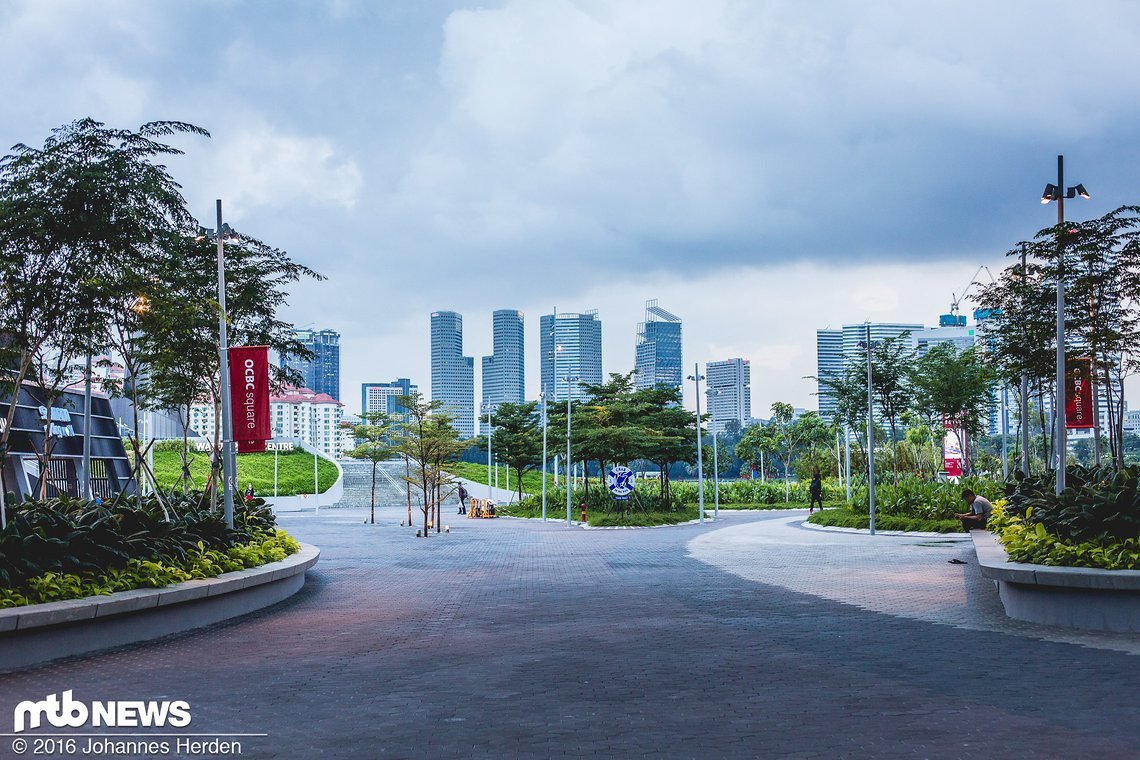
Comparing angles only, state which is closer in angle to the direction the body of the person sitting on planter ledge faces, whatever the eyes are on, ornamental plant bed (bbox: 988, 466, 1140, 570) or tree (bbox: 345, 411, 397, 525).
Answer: the tree

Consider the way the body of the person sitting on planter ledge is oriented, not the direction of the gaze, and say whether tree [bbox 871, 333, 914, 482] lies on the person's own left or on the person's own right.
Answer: on the person's own right

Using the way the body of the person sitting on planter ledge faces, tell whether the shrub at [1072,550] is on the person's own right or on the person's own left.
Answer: on the person's own left

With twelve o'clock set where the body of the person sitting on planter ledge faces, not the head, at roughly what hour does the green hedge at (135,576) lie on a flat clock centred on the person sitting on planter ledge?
The green hedge is roughly at 10 o'clock from the person sitting on planter ledge.

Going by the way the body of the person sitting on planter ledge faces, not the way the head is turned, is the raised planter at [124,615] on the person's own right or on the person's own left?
on the person's own left

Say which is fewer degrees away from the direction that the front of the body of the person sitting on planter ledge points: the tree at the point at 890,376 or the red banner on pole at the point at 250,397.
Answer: the red banner on pole

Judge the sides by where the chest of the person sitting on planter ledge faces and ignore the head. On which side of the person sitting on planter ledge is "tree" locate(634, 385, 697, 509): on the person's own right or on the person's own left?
on the person's own right

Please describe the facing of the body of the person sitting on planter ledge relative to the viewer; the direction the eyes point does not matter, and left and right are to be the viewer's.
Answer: facing to the left of the viewer
